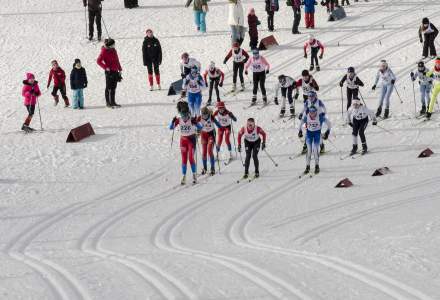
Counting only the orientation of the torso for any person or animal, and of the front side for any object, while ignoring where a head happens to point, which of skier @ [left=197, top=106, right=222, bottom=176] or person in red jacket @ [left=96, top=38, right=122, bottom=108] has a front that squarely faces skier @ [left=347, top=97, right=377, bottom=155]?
the person in red jacket

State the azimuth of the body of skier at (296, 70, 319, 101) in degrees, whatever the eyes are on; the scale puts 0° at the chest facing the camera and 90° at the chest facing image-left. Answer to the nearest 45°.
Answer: approximately 0°

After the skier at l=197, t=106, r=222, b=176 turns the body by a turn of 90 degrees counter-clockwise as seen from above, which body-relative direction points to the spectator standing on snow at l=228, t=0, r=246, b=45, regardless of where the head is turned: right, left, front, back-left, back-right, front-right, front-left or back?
left

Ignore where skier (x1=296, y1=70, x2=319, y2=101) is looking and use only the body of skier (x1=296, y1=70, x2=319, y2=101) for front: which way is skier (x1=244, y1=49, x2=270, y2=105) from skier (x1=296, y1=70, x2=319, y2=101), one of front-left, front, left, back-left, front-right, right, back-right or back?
back-right

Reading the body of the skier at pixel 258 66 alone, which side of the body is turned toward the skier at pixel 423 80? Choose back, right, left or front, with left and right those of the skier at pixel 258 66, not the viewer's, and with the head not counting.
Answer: left
